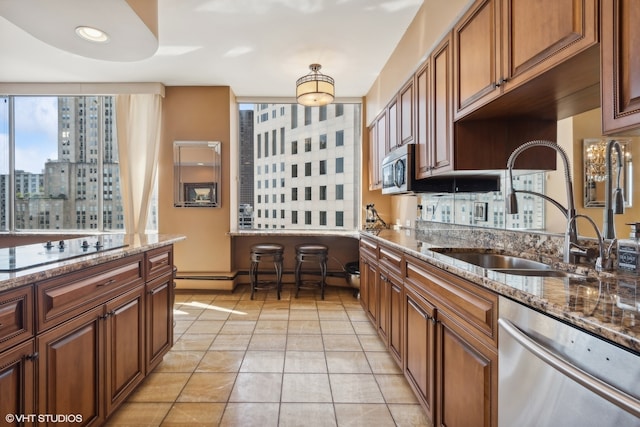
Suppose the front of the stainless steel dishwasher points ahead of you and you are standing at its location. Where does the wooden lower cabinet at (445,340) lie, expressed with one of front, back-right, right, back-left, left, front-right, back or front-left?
right

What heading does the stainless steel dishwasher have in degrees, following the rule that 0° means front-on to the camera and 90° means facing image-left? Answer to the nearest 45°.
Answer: approximately 45°

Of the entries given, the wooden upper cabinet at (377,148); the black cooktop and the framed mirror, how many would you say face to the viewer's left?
1

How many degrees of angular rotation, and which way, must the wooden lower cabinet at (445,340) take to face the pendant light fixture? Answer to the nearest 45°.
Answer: approximately 90° to its right

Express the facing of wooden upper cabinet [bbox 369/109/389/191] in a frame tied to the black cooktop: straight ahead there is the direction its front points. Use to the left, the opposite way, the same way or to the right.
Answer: the opposite way
